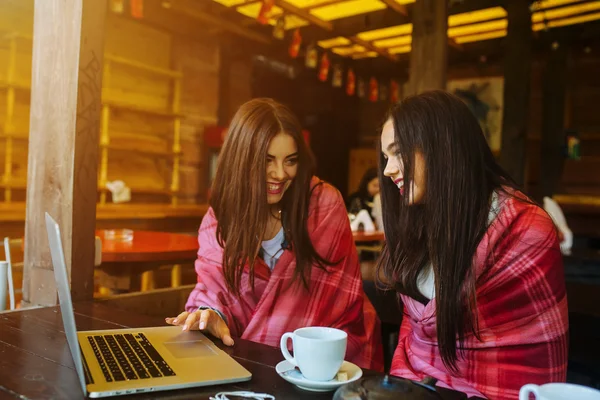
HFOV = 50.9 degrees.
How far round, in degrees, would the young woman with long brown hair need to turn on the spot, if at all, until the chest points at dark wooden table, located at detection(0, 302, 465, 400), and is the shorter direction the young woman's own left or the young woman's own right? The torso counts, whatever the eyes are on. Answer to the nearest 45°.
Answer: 0° — they already face it

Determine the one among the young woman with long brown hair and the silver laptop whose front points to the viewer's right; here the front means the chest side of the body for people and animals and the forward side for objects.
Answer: the silver laptop

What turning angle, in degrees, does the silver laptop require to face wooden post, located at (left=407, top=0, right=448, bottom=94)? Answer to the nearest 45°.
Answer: approximately 45° to its left

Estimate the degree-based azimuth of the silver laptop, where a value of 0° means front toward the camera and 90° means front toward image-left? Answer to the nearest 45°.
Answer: approximately 270°

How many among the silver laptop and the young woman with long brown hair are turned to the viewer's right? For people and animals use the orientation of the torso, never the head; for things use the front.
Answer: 1

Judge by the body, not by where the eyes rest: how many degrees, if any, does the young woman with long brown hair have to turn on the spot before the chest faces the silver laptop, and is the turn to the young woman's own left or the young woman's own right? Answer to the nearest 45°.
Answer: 0° — they already face it

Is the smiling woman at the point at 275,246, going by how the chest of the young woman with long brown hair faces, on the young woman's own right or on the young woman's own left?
on the young woman's own right

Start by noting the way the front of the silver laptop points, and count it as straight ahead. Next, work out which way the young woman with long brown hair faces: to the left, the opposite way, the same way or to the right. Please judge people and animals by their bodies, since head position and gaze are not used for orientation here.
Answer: the opposite way
